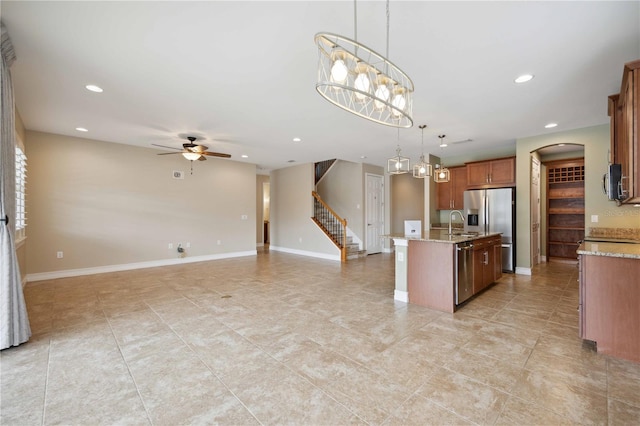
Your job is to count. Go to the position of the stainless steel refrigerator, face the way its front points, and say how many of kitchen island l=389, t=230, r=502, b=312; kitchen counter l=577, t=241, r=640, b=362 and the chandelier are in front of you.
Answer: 3

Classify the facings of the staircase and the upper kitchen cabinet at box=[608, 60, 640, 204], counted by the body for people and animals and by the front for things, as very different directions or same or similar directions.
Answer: very different directions

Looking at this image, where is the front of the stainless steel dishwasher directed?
to the viewer's right

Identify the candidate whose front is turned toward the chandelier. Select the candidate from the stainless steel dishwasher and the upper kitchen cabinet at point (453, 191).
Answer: the upper kitchen cabinet

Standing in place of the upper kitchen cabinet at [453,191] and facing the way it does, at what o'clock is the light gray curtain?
The light gray curtain is roughly at 1 o'clock from the upper kitchen cabinet.

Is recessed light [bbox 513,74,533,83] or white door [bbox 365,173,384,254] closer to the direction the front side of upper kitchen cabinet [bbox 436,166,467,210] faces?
the recessed light

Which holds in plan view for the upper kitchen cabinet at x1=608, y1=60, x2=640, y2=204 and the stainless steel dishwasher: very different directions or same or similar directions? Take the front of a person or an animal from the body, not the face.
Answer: very different directions

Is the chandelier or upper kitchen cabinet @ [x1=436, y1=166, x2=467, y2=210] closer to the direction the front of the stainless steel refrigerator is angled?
the chandelier

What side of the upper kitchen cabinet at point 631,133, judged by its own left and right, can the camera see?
left

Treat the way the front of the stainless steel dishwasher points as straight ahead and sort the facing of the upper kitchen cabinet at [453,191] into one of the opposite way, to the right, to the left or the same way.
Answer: to the right

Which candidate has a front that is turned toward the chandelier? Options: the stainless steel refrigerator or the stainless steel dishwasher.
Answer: the stainless steel refrigerator
